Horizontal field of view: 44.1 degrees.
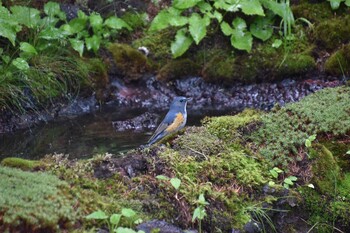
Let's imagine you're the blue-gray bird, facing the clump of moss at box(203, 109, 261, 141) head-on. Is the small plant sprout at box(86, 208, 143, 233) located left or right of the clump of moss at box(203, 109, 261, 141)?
right

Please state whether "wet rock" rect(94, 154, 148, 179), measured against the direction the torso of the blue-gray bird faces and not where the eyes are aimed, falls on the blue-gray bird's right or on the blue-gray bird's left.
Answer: on the blue-gray bird's right

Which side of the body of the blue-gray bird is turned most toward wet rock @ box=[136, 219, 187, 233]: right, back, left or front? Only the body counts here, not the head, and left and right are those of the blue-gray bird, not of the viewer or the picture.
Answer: right

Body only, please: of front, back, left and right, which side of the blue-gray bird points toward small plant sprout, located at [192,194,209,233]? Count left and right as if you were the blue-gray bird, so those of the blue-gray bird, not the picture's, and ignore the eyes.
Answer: right

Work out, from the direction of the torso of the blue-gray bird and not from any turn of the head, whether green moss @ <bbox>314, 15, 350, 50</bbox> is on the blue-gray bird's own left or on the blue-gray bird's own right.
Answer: on the blue-gray bird's own left

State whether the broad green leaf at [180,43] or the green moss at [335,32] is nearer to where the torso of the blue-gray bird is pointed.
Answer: the green moss

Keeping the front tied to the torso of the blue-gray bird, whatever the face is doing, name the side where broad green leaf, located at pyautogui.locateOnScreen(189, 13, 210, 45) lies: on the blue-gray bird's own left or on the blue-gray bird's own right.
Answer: on the blue-gray bird's own left

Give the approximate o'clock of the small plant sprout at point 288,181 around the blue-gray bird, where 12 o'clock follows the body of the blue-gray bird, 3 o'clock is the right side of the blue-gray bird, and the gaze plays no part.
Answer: The small plant sprout is roughly at 2 o'clock from the blue-gray bird.

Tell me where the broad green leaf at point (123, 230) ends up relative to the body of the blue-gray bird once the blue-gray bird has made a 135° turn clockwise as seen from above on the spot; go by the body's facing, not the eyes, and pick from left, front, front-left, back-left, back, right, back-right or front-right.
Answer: front-left

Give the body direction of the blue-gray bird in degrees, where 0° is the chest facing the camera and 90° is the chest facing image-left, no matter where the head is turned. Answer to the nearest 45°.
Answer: approximately 270°

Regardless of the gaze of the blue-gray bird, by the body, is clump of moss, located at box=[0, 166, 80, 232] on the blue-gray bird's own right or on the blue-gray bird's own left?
on the blue-gray bird's own right
